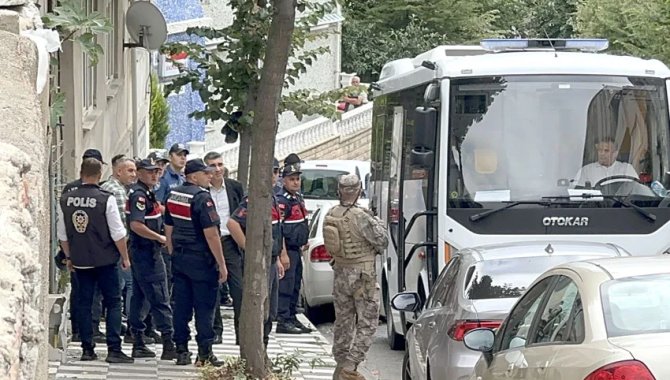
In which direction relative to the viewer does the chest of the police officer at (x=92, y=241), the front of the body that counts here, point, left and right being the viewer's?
facing away from the viewer and to the right of the viewer

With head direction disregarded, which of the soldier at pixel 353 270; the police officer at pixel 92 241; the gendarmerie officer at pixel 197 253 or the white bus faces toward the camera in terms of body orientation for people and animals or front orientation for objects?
the white bus

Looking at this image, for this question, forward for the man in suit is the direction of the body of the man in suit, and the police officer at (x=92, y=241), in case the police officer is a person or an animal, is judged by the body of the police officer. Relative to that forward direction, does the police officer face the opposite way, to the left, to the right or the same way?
the opposite way

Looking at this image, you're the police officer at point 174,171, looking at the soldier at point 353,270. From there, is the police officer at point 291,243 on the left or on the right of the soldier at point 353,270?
left

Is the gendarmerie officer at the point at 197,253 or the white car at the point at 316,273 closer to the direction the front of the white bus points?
the gendarmerie officer

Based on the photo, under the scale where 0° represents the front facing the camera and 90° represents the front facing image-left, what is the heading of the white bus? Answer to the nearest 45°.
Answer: approximately 0°

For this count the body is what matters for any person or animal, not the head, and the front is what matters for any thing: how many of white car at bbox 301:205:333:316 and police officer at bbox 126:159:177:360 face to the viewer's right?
1

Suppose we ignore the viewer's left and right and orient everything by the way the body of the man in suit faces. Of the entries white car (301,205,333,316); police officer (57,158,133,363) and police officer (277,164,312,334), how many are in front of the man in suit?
1

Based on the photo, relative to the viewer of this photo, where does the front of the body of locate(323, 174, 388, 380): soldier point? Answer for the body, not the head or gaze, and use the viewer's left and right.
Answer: facing away from the viewer and to the right of the viewer

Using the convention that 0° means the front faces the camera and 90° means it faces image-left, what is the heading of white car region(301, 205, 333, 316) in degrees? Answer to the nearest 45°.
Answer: approximately 180°
